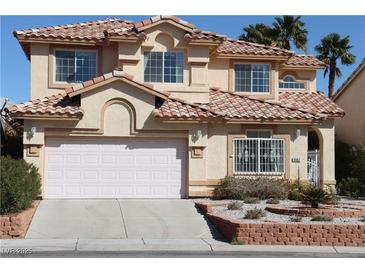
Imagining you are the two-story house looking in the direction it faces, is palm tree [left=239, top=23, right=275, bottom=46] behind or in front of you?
behind

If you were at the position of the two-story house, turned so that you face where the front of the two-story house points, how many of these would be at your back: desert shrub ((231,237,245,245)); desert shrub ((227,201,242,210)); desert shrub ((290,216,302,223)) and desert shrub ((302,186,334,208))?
0

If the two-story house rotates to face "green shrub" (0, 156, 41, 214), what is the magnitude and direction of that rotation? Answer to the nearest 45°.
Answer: approximately 45° to its right

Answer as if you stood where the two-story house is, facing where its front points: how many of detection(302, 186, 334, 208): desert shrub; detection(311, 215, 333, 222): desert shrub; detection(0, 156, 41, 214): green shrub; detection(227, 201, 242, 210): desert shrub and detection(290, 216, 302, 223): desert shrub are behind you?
0

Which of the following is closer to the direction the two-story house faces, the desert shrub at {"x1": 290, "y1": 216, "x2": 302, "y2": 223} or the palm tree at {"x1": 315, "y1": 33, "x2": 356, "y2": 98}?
the desert shrub

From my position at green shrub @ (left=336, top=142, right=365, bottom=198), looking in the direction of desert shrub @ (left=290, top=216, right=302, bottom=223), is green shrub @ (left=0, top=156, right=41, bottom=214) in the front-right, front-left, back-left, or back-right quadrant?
front-right

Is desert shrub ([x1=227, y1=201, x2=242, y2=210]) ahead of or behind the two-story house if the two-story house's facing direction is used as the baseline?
ahead

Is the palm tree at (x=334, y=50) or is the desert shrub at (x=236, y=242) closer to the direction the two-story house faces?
the desert shrub

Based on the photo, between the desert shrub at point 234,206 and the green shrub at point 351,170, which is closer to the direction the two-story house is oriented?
the desert shrub

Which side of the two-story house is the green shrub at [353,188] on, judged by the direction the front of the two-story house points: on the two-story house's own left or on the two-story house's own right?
on the two-story house's own left

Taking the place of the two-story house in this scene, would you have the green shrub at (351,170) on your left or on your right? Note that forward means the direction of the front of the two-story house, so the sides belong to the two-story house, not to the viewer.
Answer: on your left

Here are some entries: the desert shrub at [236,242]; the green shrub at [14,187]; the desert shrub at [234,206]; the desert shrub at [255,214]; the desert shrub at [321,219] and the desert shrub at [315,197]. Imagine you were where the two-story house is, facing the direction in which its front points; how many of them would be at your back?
0

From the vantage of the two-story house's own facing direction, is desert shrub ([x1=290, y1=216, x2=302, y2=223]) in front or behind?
in front

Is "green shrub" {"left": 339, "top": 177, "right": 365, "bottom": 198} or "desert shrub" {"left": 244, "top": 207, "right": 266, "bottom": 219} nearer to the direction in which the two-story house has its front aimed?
the desert shrub

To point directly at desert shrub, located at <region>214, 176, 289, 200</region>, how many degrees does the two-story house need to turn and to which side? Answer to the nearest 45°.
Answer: approximately 90° to its left

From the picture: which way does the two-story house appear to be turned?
toward the camera

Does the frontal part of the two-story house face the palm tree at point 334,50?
no

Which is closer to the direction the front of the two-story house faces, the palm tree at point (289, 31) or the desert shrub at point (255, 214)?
the desert shrub

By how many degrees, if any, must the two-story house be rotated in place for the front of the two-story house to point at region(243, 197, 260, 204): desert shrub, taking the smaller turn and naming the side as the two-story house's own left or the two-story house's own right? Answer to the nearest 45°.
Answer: approximately 45° to the two-story house's own left

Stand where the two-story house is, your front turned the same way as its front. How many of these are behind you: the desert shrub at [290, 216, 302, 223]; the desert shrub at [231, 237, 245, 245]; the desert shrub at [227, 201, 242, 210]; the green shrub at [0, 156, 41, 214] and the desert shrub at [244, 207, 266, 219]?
0
